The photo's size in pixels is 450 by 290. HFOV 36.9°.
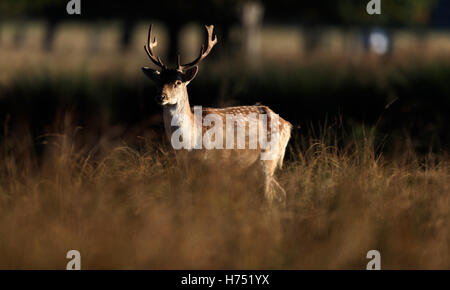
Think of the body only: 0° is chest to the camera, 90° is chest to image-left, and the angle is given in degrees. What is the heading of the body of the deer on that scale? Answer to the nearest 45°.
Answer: approximately 90°
